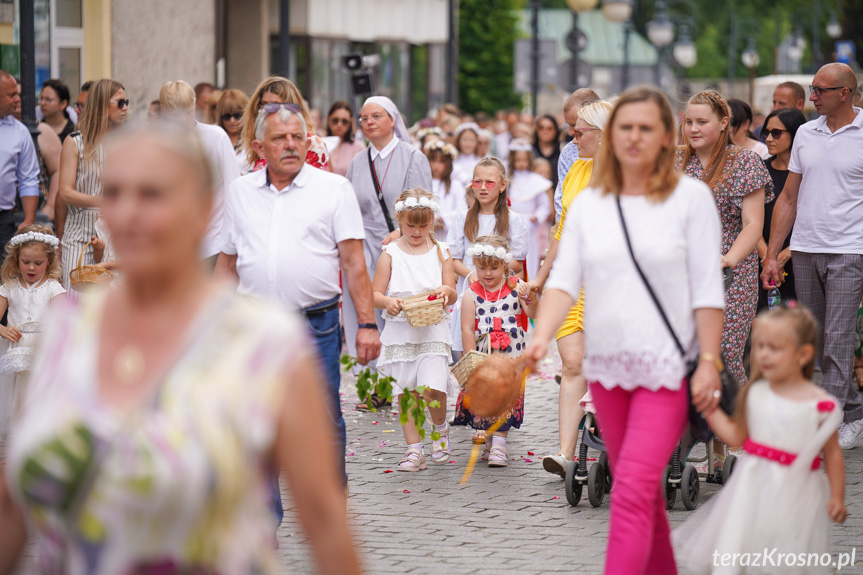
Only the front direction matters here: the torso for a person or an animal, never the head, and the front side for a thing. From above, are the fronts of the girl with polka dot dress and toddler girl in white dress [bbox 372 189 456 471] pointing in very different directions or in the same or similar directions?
same or similar directions

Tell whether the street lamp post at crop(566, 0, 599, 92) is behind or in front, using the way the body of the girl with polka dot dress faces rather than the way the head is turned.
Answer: behind

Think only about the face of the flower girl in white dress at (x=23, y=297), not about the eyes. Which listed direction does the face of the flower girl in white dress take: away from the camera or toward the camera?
toward the camera

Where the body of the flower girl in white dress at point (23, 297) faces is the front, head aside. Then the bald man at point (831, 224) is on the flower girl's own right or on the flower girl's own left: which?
on the flower girl's own left

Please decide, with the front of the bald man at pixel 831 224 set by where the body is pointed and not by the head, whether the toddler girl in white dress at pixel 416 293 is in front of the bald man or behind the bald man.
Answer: in front

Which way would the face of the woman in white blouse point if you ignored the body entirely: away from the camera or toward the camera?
toward the camera

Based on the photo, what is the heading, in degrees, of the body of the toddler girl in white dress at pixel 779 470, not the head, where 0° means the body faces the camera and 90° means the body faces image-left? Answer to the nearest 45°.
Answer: approximately 45°

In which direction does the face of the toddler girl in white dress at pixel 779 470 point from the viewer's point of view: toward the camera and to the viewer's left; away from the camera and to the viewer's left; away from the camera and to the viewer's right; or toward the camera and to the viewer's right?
toward the camera and to the viewer's left

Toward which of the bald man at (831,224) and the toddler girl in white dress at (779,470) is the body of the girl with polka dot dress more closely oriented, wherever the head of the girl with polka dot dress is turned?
the toddler girl in white dress

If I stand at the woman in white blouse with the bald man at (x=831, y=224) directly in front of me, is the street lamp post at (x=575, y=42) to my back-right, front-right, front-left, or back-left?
front-left

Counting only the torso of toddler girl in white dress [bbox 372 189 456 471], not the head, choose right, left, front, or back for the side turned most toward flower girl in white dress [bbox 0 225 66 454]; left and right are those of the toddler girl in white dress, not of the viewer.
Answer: right

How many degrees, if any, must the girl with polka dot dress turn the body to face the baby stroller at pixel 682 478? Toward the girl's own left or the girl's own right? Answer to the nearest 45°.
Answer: approximately 45° to the girl's own left

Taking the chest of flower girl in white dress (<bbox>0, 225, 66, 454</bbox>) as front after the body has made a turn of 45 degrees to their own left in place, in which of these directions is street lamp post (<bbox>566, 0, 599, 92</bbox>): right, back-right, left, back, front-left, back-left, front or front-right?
left

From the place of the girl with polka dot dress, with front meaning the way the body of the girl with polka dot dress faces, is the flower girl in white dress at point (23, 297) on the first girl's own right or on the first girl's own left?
on the first girl's own right

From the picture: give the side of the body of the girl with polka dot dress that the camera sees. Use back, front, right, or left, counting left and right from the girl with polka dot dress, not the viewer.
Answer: front

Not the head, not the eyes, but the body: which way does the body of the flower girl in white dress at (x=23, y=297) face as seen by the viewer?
toward the camera
